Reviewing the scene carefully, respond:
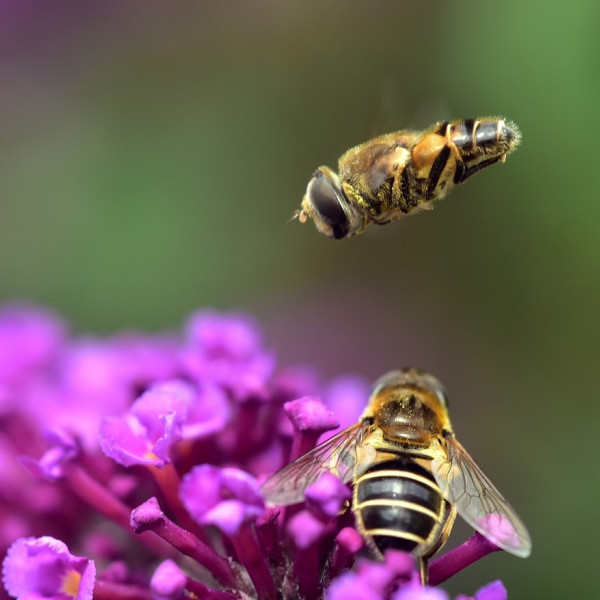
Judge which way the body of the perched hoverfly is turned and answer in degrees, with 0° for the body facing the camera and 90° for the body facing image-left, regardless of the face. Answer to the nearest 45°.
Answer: approximately 180°

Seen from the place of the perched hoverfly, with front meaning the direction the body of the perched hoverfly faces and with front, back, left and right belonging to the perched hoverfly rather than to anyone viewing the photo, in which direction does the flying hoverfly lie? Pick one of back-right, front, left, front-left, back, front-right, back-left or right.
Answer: front

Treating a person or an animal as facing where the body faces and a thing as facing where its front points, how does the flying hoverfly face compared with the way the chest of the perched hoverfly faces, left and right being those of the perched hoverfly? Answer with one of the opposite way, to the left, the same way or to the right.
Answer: to the left

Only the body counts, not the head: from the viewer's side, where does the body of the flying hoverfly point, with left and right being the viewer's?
facing to the left of the viewer

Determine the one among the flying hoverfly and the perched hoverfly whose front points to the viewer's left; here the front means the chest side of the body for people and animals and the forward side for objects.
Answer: the flying hoverfly

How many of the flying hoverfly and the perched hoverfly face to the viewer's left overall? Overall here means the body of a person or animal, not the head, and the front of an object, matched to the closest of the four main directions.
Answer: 1

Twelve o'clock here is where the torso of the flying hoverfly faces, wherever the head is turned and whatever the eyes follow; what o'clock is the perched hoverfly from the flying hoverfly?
The perched hoverfly is roughly at 9 o'clock from the flying hoverfly.
